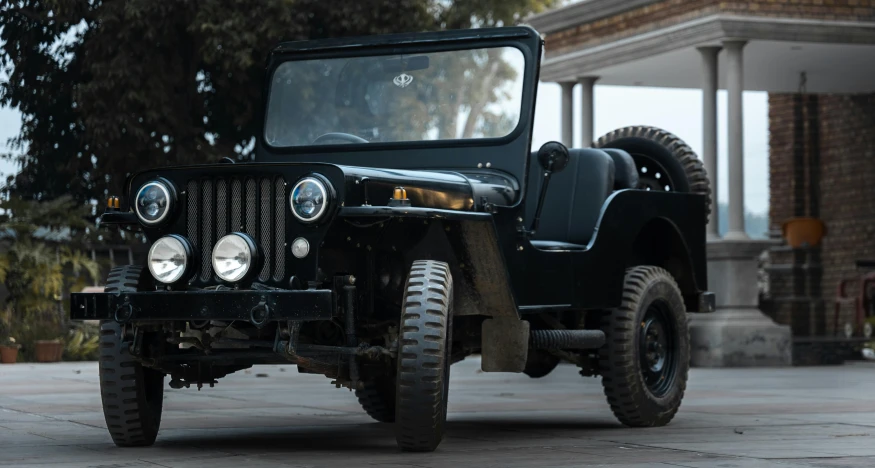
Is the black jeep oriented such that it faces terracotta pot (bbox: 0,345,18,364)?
no

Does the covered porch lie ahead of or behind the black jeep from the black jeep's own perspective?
behind

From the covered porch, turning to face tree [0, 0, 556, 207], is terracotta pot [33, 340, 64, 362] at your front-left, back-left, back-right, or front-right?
front-left

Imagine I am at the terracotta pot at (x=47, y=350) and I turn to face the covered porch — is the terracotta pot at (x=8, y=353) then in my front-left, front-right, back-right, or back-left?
back-right

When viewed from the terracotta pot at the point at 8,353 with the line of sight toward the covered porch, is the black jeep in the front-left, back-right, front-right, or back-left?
front-right

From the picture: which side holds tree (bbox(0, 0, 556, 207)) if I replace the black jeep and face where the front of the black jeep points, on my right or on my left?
on my right

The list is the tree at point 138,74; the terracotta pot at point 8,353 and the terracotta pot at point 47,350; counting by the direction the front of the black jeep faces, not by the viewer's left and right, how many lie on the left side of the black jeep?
0

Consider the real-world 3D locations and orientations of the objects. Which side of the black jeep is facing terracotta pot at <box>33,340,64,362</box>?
right

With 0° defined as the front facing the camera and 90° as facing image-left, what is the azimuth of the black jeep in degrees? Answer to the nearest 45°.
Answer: approximately 45°
